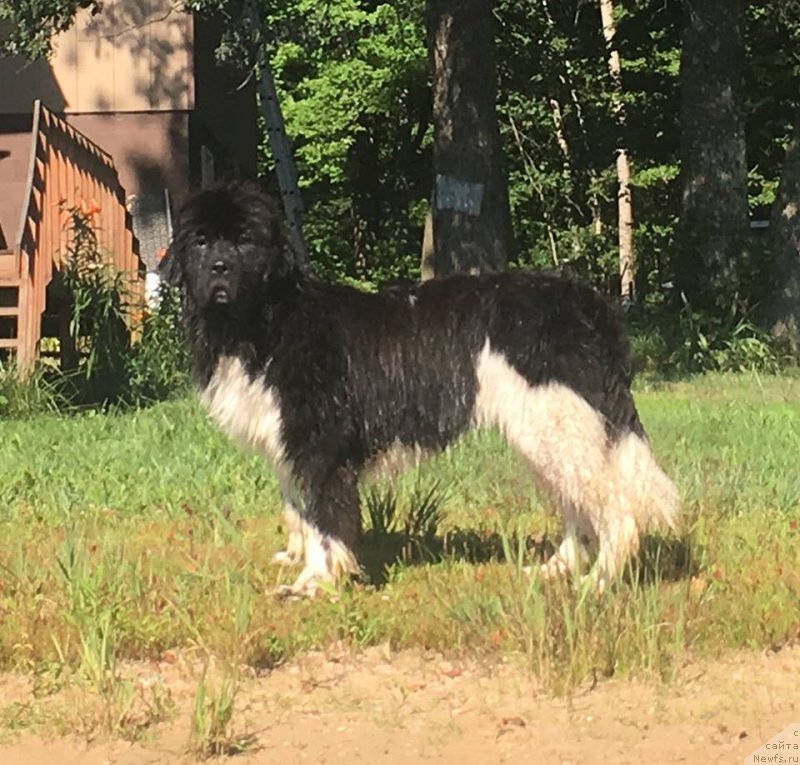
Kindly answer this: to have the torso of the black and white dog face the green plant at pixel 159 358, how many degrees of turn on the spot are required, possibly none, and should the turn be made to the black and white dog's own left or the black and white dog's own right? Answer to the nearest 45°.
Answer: approximately 90° to the black and white dog's own right

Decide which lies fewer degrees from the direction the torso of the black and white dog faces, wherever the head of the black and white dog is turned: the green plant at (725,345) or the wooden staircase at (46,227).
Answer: the wooden staircase

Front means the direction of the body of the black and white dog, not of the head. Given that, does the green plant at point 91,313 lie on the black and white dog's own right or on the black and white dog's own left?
on the black and white dog's own right

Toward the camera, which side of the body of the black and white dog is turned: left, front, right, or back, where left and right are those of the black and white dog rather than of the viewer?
left

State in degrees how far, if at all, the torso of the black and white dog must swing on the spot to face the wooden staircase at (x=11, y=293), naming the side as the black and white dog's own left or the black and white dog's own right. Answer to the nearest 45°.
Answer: approximately 45° to the black and white dog's own right

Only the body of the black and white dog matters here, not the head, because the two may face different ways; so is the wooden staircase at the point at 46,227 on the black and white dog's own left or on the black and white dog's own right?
on the black and white dog's own right
